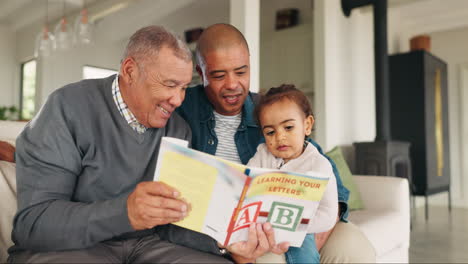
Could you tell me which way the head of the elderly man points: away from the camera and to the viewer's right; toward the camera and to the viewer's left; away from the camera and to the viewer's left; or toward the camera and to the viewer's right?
toward the camera and to the viewer's right

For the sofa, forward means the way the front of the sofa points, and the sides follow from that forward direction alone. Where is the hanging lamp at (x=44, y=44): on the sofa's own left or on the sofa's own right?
on the sofa's own right

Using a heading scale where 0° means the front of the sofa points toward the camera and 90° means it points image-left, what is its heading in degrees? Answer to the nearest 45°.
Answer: approximately 0°

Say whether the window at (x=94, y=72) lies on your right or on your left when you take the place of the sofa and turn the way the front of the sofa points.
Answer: on your right

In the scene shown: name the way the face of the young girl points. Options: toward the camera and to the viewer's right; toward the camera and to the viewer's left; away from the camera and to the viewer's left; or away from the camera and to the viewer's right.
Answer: toward the camera and to the viewer's left

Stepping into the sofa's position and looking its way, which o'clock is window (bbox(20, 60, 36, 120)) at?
The window is roughly at 4 o'clock from the sofa.

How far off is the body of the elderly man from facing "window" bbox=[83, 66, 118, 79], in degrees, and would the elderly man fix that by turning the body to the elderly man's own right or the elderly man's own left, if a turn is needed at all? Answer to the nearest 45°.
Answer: approximately 135° to the elderly man's own left

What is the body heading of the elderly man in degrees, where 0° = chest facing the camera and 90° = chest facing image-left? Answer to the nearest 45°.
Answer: approximately 315°

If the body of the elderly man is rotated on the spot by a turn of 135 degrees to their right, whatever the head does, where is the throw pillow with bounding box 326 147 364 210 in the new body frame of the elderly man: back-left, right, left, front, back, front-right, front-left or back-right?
back-right
